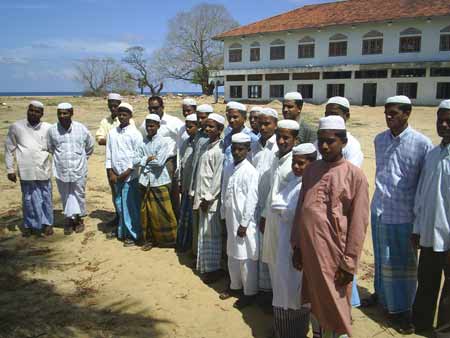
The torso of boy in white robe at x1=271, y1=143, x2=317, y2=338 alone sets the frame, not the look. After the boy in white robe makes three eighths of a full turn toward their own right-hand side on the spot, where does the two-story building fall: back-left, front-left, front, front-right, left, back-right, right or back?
front

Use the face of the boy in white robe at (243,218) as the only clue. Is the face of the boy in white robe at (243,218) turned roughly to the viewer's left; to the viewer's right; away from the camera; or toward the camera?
toward the camera

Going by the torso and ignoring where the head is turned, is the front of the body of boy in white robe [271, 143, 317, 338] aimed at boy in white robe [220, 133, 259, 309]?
no

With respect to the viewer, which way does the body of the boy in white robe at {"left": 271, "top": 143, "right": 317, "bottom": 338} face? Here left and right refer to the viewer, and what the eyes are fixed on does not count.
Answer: facing the viewer and to the left of the viewer

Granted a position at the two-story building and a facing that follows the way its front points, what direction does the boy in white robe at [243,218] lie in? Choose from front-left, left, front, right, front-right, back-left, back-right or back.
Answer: front-left
